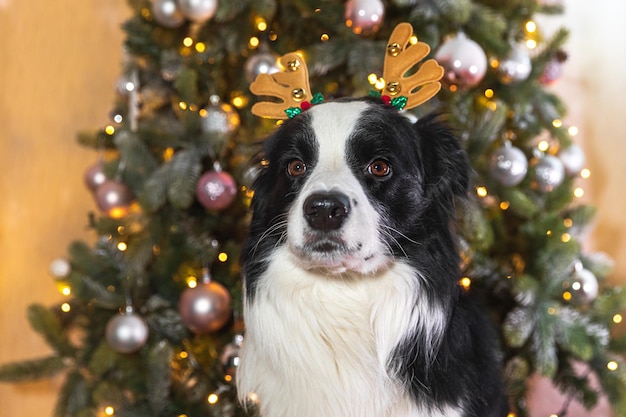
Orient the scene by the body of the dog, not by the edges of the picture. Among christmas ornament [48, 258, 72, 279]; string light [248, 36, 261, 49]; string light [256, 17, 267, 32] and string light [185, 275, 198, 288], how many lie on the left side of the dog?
0

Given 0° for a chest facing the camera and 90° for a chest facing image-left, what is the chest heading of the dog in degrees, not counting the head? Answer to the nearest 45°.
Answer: approximately 45°

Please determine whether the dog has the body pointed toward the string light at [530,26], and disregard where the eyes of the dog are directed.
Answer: no

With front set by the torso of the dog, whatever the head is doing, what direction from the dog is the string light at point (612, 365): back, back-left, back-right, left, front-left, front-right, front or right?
back

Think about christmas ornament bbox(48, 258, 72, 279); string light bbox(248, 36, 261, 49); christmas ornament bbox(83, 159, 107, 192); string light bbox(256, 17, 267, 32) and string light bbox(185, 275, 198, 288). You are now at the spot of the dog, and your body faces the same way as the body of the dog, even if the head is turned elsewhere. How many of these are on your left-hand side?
0

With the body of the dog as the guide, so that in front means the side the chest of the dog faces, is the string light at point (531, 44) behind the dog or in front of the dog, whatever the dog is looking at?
behind

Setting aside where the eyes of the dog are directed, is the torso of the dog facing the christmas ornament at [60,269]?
no

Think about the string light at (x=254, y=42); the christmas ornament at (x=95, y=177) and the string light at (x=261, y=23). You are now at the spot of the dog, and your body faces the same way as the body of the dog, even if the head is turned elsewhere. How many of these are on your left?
0

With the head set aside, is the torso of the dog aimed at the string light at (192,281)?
no

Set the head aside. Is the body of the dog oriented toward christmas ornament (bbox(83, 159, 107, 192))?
no

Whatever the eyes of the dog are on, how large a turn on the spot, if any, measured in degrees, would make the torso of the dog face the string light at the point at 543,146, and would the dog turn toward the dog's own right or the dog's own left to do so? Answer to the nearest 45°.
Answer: approximately 180°
